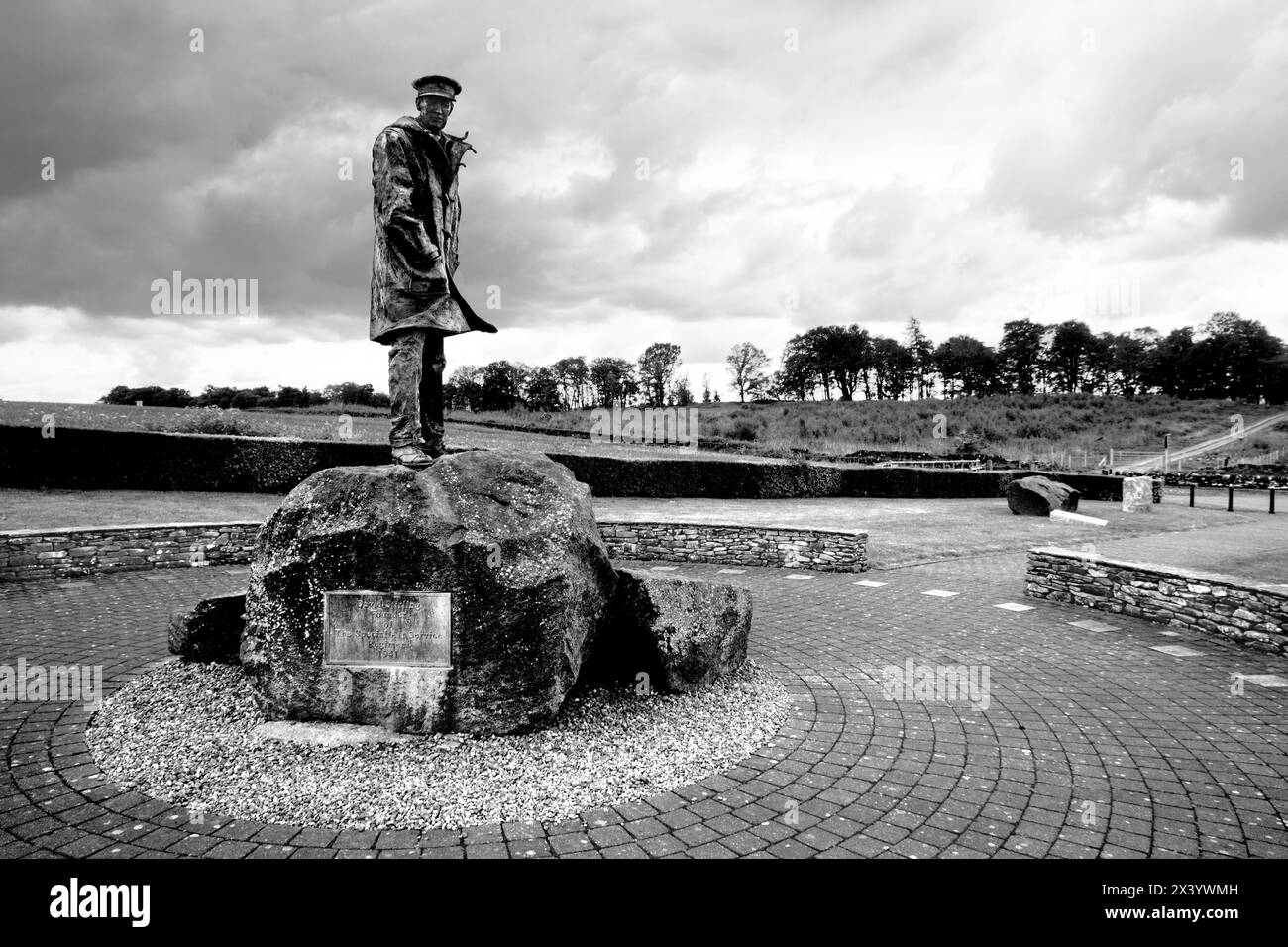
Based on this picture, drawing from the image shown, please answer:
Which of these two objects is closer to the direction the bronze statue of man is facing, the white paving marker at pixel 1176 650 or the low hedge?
the white paving marker

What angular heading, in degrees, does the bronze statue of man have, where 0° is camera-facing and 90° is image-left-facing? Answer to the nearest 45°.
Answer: approximately 315°

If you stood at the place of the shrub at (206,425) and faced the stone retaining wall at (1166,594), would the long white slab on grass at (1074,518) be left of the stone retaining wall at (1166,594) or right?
left

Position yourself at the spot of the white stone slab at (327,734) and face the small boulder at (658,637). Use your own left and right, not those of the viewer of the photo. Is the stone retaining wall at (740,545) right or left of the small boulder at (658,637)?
left

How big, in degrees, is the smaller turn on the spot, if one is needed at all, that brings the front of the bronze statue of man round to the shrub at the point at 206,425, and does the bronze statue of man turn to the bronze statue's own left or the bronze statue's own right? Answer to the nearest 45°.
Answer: approximately 135° to the bronze statue's own left

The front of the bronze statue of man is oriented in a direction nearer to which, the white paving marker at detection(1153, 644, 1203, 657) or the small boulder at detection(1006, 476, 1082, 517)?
the white paving marker

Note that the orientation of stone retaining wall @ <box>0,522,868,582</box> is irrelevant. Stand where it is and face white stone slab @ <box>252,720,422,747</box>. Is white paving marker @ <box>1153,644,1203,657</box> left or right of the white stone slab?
left

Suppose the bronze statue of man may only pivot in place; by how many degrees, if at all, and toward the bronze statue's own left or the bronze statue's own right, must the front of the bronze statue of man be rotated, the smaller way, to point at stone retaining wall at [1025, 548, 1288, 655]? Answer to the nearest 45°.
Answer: approximately 45° to the bronze statue's own left

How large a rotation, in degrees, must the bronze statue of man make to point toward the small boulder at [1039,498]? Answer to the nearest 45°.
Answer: approximately 90° to its left
